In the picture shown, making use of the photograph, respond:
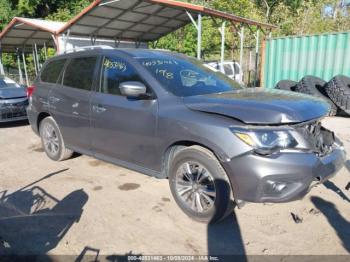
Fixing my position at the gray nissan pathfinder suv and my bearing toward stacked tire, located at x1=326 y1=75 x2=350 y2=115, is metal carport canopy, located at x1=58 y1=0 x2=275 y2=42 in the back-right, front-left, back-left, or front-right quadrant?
front-left

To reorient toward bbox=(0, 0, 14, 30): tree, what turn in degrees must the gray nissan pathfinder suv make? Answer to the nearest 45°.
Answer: approximately 180°

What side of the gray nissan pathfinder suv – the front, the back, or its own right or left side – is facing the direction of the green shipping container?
left

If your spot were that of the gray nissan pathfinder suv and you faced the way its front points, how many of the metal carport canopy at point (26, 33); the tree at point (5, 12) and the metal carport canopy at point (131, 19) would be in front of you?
0

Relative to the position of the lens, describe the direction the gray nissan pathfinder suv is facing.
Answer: facing the viewer and to the right of the viewer

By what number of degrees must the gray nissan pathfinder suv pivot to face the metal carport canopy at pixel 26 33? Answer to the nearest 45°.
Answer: approximately 180°

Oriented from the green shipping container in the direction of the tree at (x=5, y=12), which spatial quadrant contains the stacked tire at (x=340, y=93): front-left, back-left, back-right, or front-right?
back-left

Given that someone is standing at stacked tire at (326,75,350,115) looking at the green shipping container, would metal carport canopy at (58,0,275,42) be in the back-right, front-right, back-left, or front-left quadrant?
front-left

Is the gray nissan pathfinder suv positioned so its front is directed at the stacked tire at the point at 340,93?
no

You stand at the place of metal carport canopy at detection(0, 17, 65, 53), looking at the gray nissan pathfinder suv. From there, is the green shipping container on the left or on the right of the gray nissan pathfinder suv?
left

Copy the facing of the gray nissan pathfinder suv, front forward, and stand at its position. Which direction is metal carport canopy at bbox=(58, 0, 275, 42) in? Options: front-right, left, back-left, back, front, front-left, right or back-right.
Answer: back-left

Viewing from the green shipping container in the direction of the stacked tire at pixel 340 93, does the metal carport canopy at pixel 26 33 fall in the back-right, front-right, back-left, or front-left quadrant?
back-right
